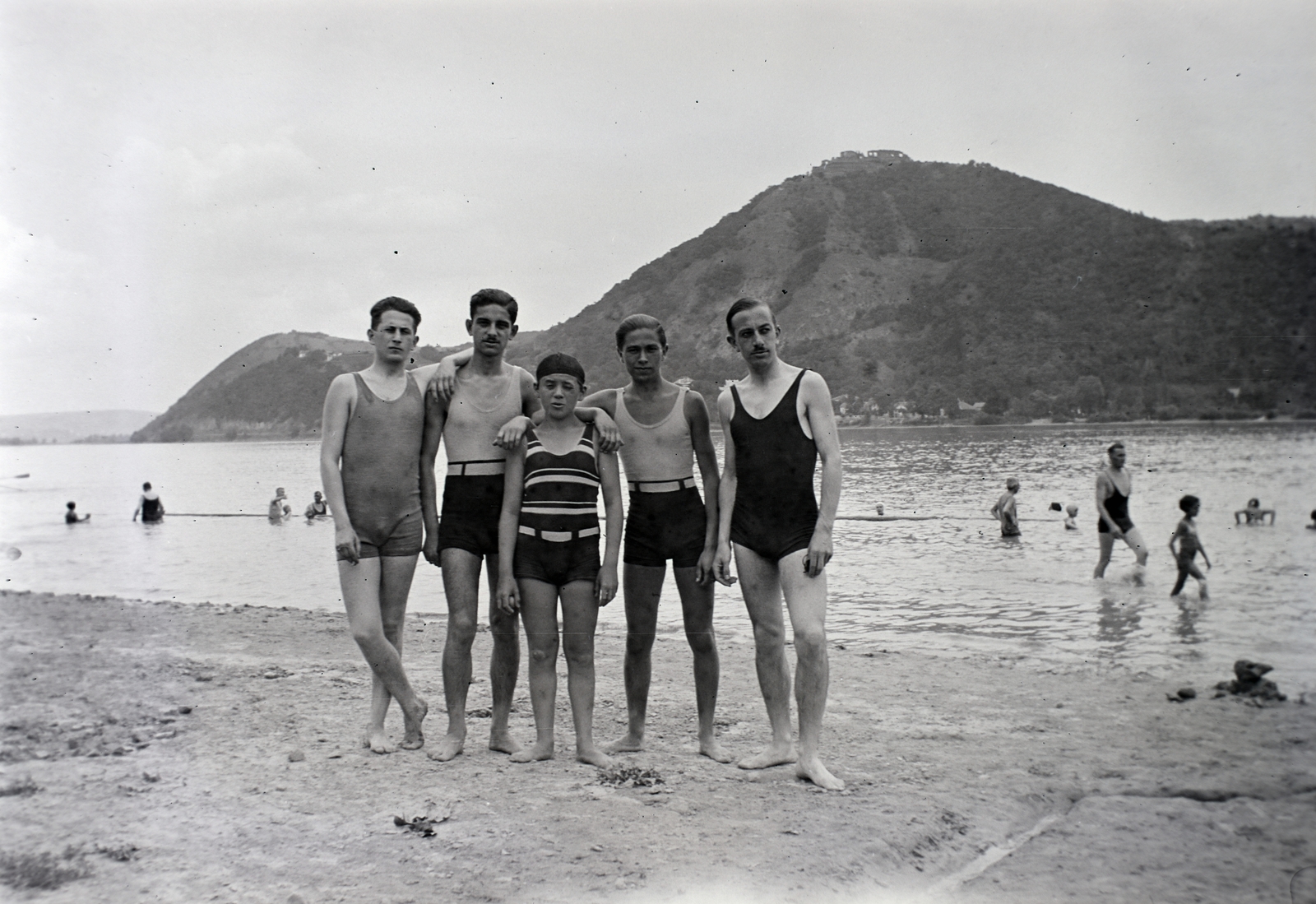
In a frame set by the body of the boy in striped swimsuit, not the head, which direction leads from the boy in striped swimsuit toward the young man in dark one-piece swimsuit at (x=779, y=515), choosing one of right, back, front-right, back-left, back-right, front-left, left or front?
left

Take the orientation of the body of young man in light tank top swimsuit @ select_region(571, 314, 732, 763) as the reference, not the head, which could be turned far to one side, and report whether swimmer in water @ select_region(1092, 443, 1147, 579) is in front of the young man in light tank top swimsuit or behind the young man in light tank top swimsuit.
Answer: behind

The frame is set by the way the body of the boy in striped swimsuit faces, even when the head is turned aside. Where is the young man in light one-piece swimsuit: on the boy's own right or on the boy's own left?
on the boy's own right

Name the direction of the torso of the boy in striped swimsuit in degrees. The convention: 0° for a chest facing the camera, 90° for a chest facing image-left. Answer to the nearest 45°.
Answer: approximately 0°

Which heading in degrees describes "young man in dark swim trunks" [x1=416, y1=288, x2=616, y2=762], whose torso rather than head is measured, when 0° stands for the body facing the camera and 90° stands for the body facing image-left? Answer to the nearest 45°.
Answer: approximately 0°

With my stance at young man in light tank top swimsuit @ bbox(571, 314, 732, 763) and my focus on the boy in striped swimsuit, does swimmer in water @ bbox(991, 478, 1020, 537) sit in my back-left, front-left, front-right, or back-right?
back-right

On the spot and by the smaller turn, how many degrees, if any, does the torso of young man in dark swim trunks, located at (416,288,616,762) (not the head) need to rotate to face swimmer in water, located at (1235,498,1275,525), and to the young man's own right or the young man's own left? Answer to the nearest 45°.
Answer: approximately 135° to the young man's own left
